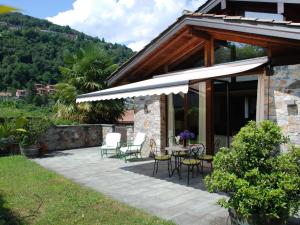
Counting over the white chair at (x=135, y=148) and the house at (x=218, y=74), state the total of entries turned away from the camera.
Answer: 0

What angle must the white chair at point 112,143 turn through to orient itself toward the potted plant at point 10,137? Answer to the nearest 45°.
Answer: approximately 45° to its right

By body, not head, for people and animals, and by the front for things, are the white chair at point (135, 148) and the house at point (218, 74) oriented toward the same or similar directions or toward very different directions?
same or similar directions

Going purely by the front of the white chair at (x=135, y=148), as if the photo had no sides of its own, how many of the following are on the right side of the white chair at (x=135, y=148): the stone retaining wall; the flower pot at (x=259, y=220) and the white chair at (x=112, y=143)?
2

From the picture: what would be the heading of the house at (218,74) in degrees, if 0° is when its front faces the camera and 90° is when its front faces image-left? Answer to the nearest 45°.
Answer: approximately 45°

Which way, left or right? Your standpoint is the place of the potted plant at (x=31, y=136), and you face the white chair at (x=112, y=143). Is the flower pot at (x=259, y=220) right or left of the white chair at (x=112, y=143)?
right

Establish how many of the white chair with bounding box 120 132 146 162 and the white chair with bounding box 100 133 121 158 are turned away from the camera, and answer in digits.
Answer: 0

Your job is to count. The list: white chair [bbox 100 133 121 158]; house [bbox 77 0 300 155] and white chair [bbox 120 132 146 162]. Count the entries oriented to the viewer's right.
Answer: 0

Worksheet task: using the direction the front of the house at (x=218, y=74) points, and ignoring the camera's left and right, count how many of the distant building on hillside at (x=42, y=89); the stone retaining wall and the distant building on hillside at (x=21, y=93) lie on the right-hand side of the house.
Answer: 3

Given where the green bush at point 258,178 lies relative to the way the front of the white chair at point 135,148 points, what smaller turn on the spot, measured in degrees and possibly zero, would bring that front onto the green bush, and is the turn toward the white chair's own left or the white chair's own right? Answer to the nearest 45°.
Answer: approximately 45° to the white chair's own left

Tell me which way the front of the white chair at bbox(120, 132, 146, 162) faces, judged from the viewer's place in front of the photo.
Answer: facing the viewer and to the left of the viewer

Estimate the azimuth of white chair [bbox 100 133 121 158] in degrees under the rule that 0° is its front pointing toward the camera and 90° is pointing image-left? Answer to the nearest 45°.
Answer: approximately 45°

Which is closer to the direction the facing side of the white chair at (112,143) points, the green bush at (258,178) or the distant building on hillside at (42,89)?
the green bush
